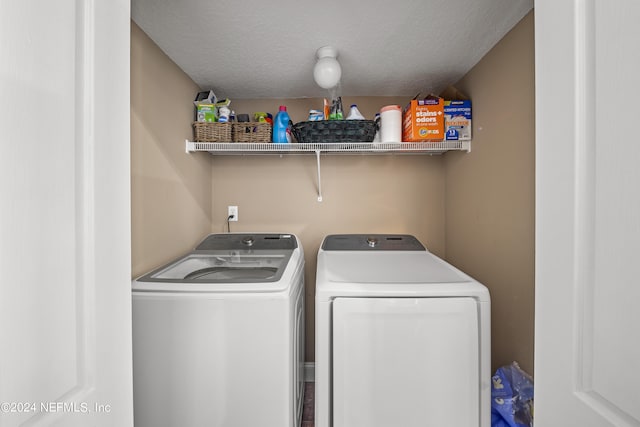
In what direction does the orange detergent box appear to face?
toward the camera

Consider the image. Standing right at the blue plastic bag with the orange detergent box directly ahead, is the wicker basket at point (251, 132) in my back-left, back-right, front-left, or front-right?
front-left

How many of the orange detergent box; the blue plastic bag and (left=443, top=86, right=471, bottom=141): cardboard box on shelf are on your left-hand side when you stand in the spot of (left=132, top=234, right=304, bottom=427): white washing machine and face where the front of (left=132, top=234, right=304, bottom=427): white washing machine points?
3

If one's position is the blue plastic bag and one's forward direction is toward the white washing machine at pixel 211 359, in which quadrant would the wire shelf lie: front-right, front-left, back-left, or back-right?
front-right

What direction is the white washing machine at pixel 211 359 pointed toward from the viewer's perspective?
toward the camera

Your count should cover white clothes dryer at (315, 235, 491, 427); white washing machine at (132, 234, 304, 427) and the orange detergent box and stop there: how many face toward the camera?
3

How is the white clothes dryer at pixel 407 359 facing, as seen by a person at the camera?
facing the viewer

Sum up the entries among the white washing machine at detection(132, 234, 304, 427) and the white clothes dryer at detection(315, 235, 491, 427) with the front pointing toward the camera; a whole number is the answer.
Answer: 2

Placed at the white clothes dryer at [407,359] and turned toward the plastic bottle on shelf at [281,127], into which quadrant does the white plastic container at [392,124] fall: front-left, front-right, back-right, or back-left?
front-right

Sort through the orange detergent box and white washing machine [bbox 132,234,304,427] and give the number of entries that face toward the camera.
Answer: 2

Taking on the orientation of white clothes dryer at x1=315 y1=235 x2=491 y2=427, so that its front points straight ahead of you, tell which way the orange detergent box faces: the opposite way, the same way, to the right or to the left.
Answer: the same way

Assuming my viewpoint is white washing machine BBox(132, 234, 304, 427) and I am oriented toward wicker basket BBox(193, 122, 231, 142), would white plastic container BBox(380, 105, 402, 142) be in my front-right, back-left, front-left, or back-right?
front-right
